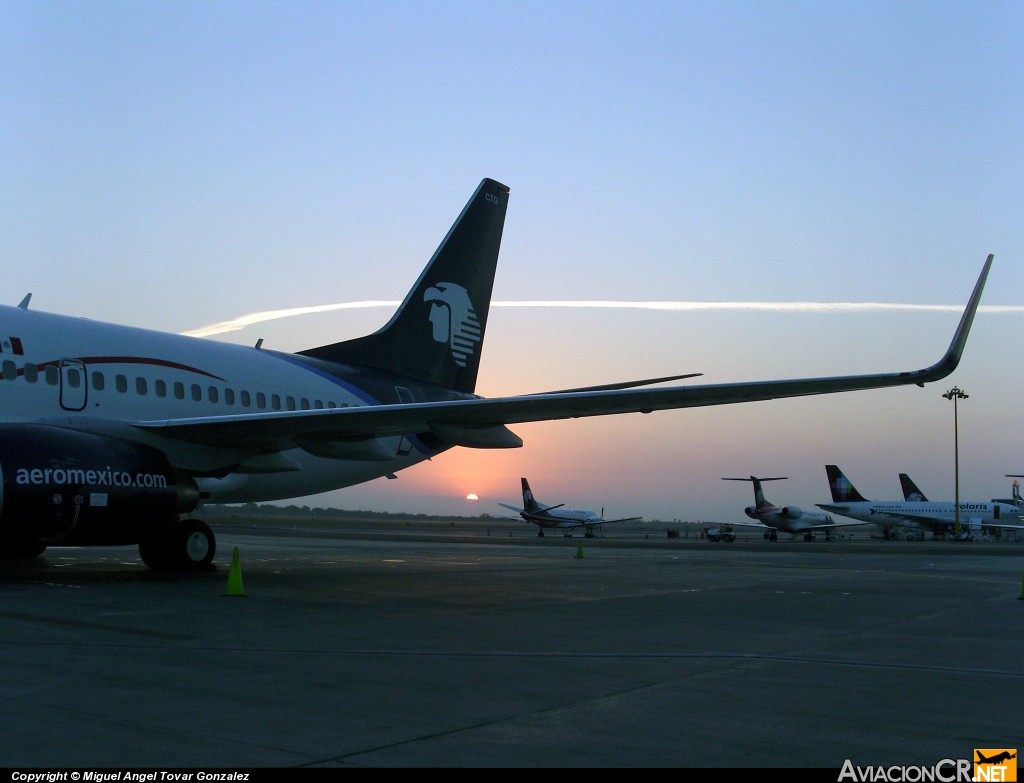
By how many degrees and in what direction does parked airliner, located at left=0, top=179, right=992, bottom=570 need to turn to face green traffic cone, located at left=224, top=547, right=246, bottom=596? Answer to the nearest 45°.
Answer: approximately 90° to its left

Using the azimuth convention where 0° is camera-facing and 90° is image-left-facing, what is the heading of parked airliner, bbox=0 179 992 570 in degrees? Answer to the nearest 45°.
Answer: approximately 45°
